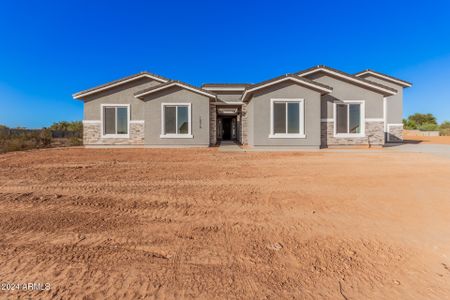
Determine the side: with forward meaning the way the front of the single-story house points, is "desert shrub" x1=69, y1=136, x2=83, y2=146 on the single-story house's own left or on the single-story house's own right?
on the single-story house's own right

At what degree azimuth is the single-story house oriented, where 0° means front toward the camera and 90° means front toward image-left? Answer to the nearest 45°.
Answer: approximately 0°

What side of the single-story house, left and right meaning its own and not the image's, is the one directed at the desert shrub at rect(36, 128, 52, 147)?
right
